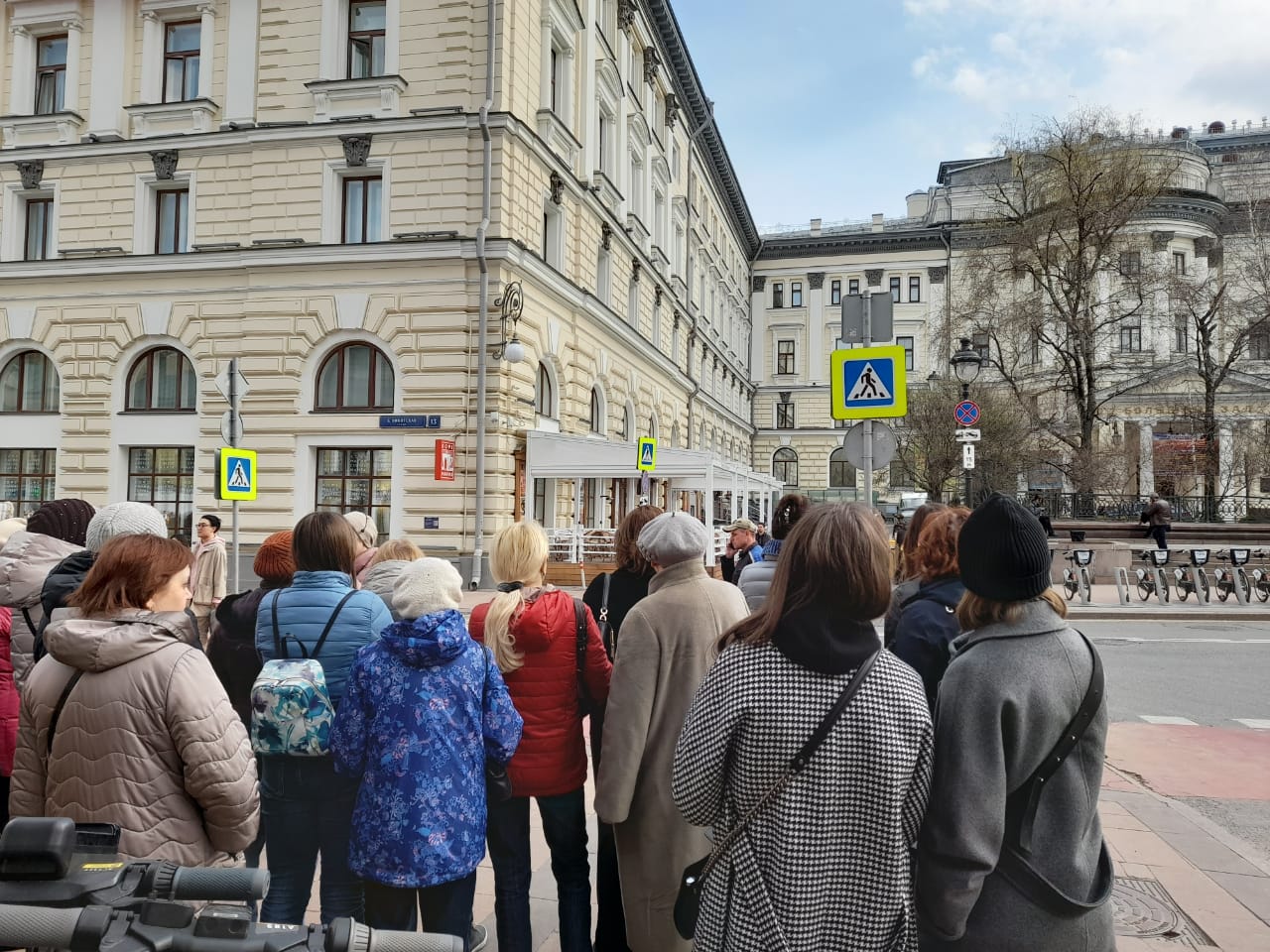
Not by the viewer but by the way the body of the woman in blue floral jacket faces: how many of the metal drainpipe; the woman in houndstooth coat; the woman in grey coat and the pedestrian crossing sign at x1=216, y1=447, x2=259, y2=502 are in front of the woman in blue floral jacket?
2

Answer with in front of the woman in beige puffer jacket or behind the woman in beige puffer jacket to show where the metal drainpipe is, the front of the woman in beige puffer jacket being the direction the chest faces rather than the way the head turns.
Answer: in front

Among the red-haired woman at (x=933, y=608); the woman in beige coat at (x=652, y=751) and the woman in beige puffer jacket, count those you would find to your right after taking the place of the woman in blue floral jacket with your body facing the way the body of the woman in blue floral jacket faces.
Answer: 2

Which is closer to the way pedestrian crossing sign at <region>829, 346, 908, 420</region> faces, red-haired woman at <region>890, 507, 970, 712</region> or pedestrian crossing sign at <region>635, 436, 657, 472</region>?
the red-haired woman

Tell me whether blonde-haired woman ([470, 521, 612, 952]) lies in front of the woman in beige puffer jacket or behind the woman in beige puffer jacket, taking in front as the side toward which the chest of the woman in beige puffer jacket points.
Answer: in front

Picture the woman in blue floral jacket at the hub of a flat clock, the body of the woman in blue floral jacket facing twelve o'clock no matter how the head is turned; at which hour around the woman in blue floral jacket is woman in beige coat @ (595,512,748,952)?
The woman in beige coat is roughly at 3 o'clock from the woman in blue floral jacket.

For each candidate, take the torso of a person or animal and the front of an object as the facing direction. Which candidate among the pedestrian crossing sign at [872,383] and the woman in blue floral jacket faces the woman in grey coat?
the pedestrian crossing sign

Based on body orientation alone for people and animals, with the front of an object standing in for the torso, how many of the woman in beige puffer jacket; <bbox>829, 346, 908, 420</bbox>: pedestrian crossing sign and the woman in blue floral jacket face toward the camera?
1

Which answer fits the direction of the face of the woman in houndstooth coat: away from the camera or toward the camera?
away from the camera

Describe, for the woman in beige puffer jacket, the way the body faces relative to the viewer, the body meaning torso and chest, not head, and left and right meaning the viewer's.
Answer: facing away from the viewer and to the right of the viewer

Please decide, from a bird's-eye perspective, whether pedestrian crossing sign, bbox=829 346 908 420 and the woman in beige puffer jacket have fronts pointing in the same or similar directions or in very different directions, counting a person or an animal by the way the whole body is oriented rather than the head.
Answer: very different directions

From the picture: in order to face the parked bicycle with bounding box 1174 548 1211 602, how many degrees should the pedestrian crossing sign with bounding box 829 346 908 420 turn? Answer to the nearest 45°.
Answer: approximately 135° to its left

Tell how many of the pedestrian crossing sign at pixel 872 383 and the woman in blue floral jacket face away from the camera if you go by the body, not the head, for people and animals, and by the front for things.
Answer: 1

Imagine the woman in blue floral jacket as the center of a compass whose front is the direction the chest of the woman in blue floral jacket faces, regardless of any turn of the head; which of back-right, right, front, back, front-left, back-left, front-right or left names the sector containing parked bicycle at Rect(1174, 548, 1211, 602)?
front-right

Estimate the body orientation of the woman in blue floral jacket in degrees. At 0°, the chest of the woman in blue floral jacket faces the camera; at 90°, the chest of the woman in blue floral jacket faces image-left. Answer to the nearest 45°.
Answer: approximately 180°
